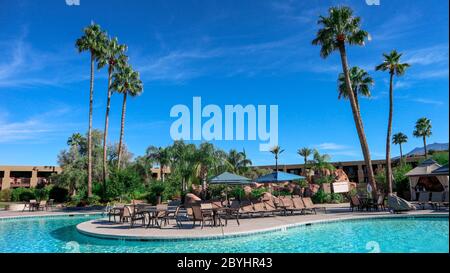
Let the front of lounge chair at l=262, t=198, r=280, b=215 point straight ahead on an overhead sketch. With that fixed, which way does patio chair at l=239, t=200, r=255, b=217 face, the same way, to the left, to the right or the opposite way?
the same way

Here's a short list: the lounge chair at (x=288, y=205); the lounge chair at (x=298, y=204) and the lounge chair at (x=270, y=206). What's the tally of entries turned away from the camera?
0

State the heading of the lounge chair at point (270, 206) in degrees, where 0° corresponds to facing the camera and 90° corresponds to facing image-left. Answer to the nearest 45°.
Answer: approximately 315°

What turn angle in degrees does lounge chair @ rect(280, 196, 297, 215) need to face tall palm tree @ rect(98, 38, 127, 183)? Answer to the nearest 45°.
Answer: approximately 180°

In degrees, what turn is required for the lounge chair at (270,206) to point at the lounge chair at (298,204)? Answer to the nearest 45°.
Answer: approximately 90° to its left

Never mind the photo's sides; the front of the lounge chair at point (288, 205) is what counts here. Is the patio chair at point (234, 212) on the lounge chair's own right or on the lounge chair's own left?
on the lounge chair's own right

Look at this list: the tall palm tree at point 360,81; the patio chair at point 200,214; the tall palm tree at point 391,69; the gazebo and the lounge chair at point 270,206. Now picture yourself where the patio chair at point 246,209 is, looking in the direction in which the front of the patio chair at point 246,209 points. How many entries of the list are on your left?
4

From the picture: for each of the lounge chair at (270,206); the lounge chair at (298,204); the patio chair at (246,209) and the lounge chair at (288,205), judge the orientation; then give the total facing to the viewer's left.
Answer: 0

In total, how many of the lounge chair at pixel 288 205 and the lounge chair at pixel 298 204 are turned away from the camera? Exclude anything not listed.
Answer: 0

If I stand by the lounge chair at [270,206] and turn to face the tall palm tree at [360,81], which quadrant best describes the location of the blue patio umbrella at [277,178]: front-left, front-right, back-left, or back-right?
front-left

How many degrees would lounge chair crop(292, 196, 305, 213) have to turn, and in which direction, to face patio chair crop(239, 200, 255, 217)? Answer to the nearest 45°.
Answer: approximately 90° to its right

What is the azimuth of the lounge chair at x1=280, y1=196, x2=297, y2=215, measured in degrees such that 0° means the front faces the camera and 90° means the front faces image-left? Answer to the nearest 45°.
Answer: approximately 315°
